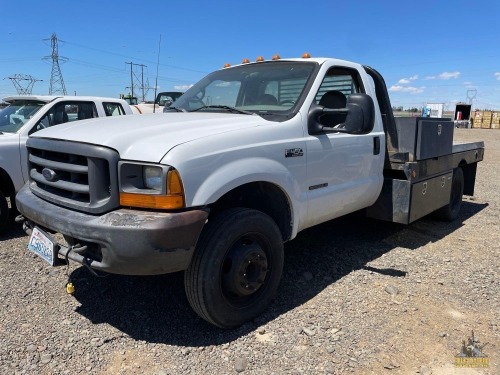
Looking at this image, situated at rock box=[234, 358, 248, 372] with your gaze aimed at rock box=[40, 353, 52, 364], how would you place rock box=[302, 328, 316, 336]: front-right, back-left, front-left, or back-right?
back-right

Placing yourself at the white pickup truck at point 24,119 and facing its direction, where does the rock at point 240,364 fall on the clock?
The rock is roughly at 10 o'clock from the white pickup truck.

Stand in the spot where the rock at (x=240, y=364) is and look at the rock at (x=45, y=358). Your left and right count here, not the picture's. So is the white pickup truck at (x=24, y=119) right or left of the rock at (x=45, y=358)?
right

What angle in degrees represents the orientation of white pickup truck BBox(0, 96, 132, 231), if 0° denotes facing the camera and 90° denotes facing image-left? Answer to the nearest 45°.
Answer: approximately 45°

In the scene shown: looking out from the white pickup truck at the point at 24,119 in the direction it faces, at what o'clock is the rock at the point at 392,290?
The rock is roughly at 9 o'clock from the white pickup truck.

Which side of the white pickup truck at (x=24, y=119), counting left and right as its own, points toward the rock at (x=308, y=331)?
left

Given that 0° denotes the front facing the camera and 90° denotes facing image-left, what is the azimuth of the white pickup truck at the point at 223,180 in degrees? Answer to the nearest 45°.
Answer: approximately 45°

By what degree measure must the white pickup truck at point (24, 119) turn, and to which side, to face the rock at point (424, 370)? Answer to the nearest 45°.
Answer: approximately 90° to its left

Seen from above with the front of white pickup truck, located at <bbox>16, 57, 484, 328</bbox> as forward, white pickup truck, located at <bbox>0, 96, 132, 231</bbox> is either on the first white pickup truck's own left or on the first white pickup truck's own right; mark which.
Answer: on the first white pickup truck's own right
